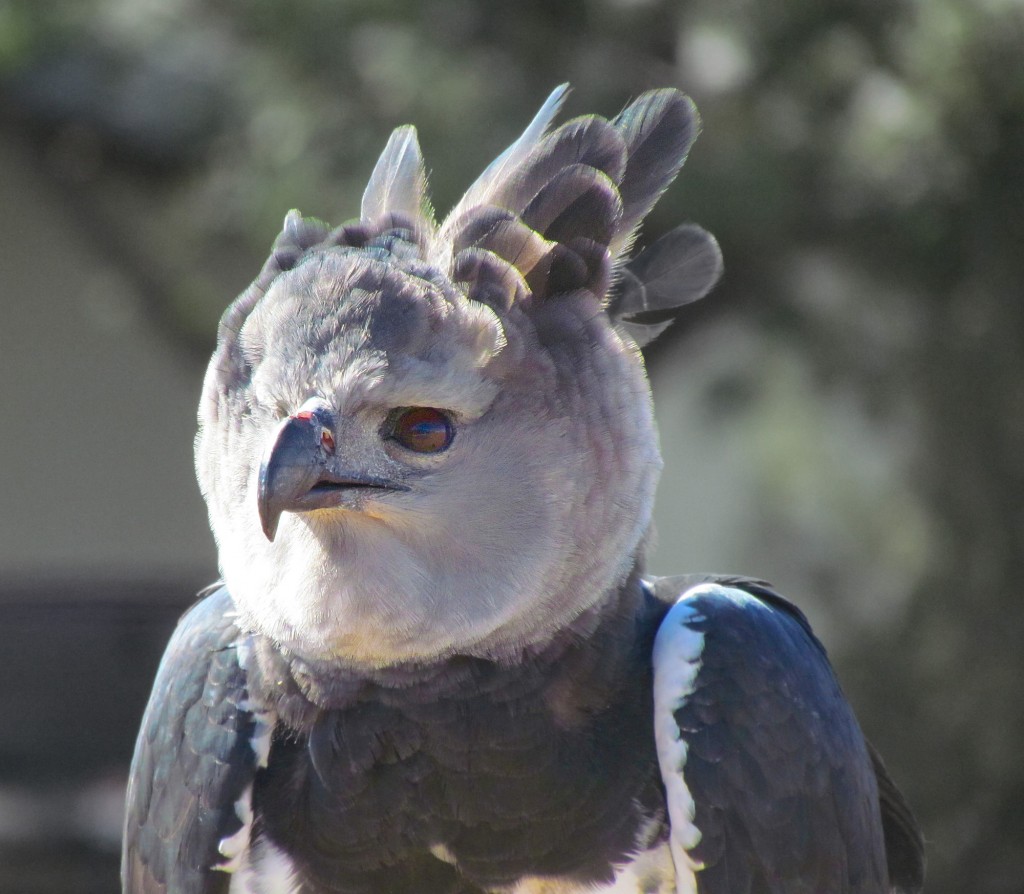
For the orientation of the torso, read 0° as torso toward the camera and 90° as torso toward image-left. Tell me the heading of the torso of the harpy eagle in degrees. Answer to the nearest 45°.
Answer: approximately 45°
